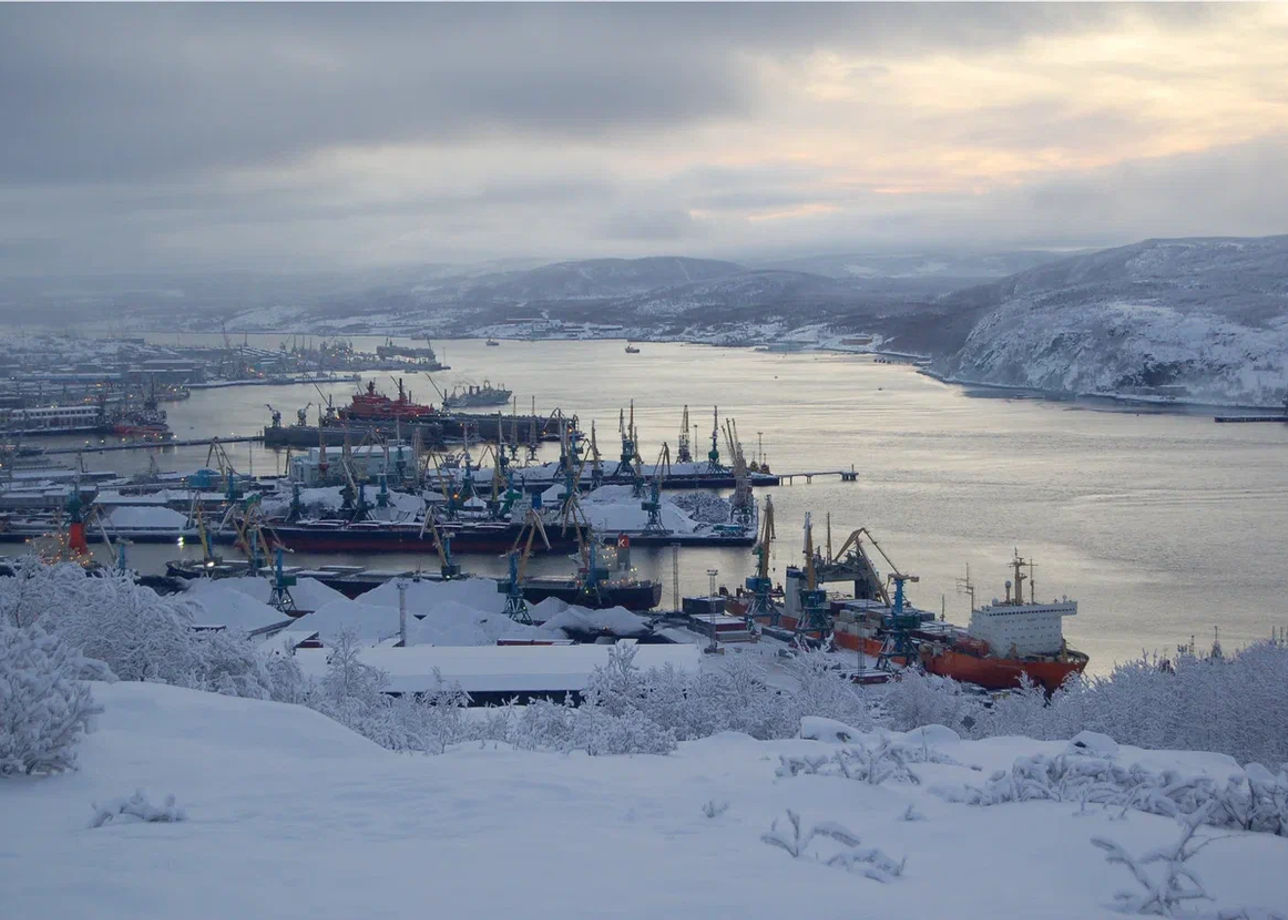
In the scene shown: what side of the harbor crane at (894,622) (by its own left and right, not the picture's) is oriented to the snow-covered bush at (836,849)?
left

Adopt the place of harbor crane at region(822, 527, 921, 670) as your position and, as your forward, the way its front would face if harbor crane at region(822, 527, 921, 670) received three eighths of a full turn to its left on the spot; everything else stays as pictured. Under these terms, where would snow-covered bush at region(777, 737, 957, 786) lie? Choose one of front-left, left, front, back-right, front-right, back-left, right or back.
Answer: front-right

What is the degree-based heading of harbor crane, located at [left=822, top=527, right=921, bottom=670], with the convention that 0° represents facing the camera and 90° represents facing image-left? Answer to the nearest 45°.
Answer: approximately 90°

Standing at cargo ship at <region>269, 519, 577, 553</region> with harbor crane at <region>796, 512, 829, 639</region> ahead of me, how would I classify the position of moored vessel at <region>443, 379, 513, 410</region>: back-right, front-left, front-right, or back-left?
back-left

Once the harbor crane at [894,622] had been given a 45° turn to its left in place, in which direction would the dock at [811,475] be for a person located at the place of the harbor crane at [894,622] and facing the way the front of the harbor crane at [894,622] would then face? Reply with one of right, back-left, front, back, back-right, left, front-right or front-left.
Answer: back-right

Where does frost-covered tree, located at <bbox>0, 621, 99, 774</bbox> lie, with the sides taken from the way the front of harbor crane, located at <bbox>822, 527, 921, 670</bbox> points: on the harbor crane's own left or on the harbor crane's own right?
on the harbor crane's own left
